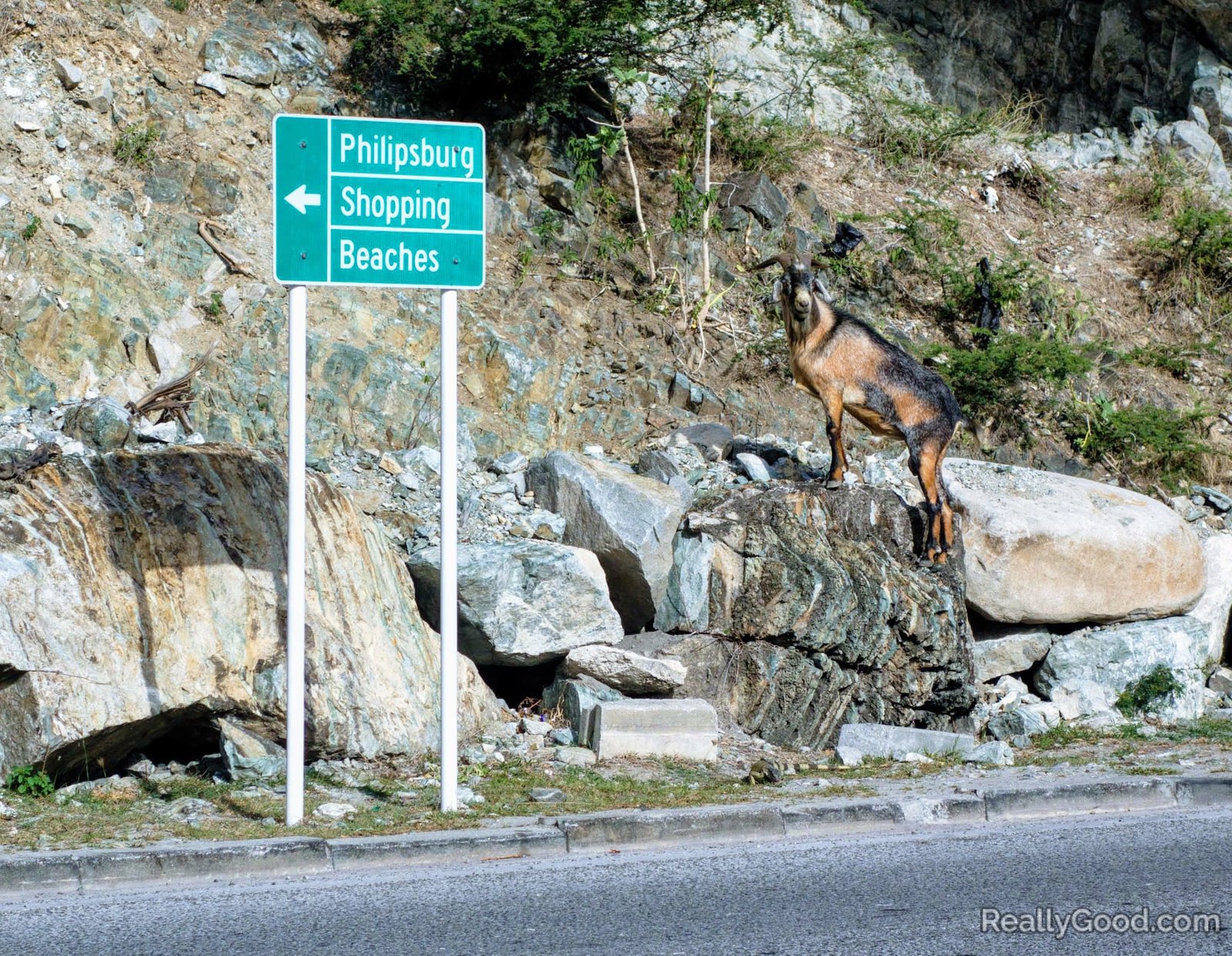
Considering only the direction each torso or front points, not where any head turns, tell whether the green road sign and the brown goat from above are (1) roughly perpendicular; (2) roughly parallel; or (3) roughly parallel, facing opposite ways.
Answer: roughly perpendicular

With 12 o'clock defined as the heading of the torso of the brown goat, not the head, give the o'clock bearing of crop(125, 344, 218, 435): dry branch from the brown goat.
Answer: The dry branch is roughly at 12 o'clock from the brown goat.

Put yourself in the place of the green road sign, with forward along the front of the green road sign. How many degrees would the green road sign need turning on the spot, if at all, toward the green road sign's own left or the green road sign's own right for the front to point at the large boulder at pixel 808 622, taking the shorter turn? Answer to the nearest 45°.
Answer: approximately 135° to the green road sign's own left

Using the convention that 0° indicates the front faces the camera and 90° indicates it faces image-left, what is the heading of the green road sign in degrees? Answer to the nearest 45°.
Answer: approximately 0°

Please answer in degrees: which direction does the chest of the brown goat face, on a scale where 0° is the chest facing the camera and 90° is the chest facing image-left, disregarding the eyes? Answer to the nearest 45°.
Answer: approximately 90°

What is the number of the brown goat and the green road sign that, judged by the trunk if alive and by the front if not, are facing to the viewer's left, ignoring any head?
1
